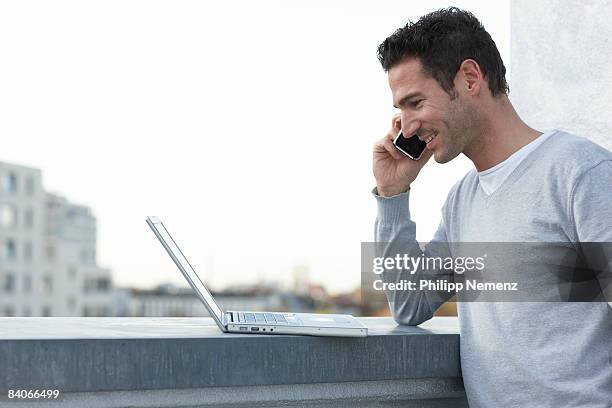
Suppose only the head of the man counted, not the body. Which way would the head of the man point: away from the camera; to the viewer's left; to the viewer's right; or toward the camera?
to the viewer's left

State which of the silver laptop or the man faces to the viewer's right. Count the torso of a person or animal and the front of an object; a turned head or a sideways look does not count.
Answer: the silver laptop

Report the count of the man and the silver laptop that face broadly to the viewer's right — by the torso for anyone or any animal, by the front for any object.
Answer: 1

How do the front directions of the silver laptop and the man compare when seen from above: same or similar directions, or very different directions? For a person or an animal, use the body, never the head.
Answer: very different directions

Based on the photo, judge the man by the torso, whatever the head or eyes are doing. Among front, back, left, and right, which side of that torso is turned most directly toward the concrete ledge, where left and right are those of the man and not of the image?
front

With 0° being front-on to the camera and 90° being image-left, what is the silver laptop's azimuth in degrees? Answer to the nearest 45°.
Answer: approximately 270°

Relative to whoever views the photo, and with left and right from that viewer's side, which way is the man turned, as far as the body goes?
facing the viewer and to the left of the viewer
